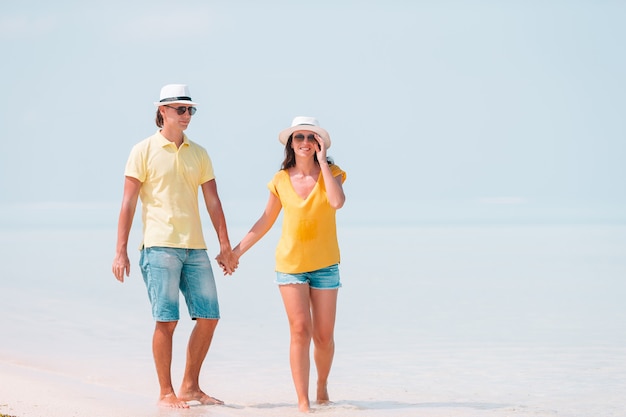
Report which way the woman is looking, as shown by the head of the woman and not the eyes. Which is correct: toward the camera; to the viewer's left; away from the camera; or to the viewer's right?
toward the camera

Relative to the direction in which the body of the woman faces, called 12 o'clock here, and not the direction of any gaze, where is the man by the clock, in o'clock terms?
The man is roughly at 3 o'clock from the woman.

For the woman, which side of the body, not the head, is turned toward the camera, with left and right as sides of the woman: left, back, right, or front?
front

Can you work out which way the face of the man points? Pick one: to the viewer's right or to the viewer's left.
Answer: to the viewer's right
